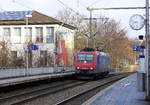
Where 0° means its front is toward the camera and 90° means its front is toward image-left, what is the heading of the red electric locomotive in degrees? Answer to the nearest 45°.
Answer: approximately 45°

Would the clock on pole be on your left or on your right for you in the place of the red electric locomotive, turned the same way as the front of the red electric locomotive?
on your left
